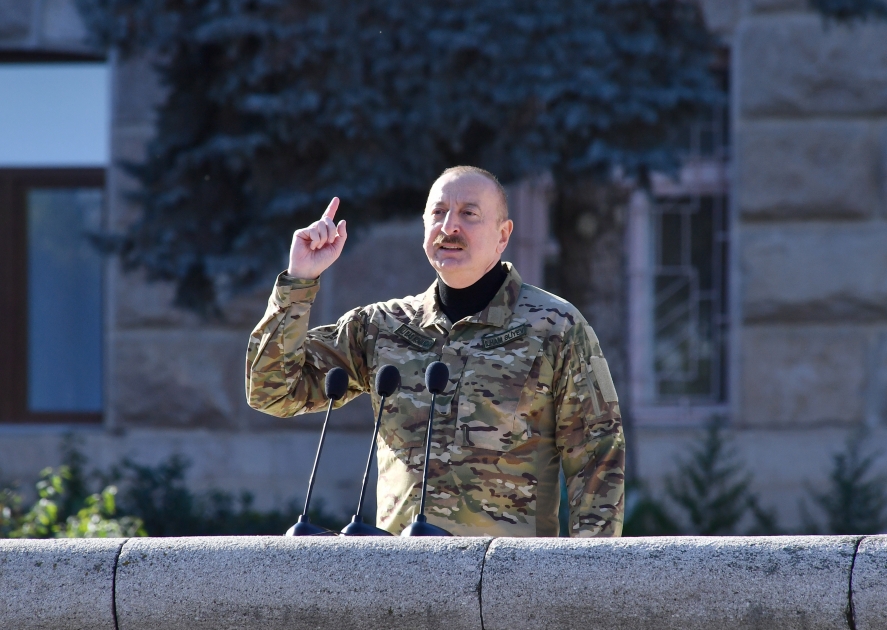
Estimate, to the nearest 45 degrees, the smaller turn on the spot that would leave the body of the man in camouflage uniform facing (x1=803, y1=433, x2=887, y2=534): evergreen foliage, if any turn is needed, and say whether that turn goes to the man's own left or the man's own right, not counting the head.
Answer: approximately 180°

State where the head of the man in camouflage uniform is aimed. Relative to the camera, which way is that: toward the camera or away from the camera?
toward the camera

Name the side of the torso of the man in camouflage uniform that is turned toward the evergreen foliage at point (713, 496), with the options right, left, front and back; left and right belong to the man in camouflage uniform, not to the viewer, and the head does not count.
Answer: back

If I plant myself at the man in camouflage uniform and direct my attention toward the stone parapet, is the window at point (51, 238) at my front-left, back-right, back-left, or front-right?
back-right

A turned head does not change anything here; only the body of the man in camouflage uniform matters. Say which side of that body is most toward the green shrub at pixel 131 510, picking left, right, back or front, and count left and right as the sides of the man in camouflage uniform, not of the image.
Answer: right

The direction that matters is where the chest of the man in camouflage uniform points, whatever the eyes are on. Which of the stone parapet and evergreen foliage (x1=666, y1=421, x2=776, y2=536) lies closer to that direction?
the stone parapet

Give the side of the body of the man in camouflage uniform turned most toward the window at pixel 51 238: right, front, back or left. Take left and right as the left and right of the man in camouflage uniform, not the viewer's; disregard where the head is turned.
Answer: right

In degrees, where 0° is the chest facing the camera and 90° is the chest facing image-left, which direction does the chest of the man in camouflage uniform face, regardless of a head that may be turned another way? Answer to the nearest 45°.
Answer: approximately 45°

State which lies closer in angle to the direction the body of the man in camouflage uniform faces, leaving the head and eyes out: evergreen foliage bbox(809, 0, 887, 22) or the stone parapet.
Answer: the stone parapet

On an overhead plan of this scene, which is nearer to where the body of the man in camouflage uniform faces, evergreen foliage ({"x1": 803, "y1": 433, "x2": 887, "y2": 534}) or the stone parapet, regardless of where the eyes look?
the stone parapet
